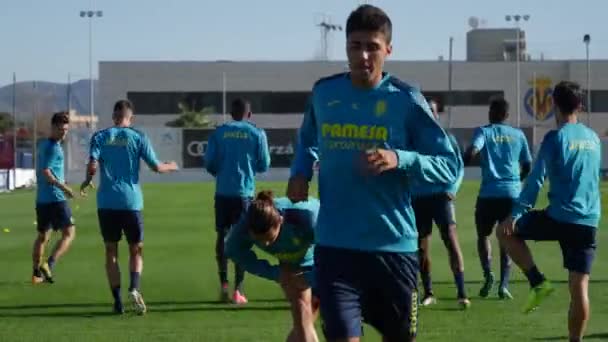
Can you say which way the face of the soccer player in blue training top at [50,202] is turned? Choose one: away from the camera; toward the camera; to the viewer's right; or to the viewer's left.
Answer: to the viewer's right

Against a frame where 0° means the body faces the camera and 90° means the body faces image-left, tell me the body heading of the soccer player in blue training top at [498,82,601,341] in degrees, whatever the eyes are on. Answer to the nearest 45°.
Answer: approximately 135°

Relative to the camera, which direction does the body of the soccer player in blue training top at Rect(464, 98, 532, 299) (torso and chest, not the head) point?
away from the camera

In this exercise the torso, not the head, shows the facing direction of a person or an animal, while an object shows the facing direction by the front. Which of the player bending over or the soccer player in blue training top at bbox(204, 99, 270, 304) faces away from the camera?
the soccer player in blue training top

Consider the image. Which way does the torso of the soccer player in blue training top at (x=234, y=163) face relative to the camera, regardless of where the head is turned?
away from the camera

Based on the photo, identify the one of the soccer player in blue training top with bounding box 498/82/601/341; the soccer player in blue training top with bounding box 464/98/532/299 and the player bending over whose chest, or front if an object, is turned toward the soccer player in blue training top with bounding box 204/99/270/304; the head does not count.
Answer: the soccer player in blue training top with bounding box 498/82/601/341

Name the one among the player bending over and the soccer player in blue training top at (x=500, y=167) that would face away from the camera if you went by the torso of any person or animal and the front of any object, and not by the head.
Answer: the soccer player in blue training top

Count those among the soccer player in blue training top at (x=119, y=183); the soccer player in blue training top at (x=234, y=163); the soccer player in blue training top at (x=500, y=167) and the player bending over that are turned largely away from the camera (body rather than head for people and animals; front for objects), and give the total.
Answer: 3

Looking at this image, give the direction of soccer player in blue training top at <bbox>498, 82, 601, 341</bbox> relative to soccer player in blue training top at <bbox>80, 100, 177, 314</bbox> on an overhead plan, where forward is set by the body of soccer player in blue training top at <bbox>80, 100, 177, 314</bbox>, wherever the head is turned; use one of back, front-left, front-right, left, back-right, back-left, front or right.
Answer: back-right

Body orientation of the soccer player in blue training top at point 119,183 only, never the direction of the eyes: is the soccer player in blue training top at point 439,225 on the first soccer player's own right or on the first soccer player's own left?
on the first soccer player's own right

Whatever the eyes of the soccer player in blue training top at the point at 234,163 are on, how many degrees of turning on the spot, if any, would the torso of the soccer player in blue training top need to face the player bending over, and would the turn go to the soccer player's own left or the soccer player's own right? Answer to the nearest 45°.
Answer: approximately 180°

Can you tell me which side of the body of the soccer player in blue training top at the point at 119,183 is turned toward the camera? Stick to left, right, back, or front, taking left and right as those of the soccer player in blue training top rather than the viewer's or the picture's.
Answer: back
